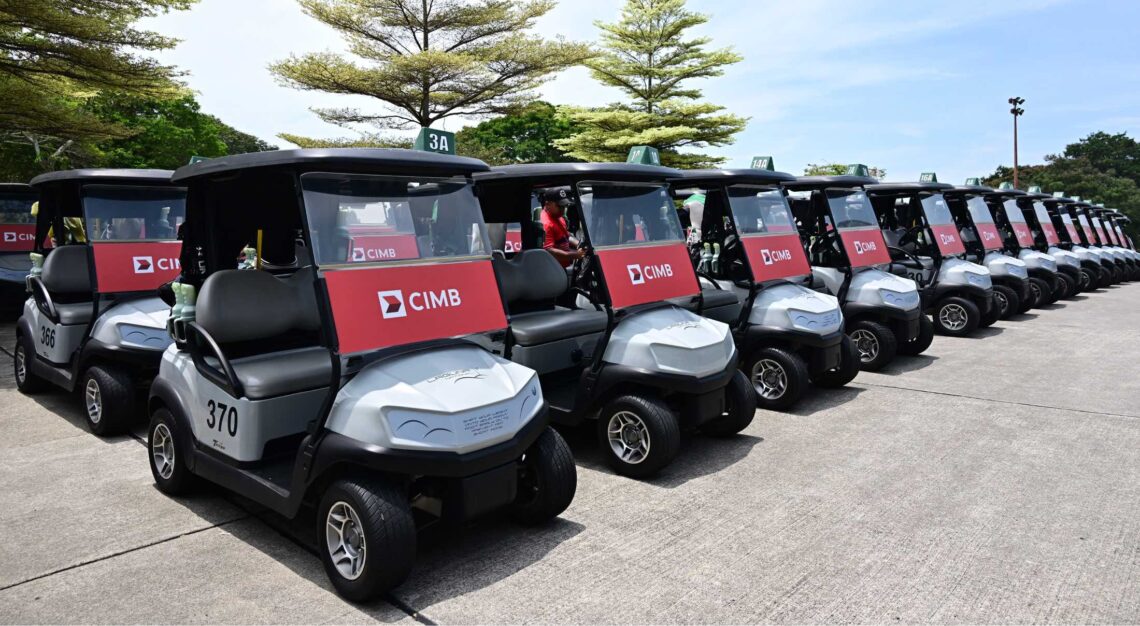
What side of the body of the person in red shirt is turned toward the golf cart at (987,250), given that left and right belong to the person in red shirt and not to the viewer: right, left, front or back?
left

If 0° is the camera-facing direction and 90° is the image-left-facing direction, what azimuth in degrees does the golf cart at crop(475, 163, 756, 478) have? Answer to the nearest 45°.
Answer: approximately 315°

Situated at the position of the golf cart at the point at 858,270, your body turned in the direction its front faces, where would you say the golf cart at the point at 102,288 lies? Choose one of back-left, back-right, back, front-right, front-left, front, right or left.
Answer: right

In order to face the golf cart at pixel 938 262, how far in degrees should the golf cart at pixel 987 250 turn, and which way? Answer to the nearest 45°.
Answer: approximately 45° to its right

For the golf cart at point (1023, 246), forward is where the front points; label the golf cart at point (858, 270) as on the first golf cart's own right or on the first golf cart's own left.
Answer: on the first golf cart's own right

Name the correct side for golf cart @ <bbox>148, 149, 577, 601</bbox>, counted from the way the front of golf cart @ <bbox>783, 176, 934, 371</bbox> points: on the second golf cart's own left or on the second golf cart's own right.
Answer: on the second golf cart's own right

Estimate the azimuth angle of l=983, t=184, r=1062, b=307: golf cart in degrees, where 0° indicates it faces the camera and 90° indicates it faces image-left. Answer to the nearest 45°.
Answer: approximately 315°

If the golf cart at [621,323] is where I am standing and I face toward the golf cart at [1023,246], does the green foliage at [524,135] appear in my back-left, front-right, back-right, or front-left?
front-left

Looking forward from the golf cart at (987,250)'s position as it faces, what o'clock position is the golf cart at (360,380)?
the golf cart at (360,380) is roughly at 2 o'clock from the golf cart at (987,250).
